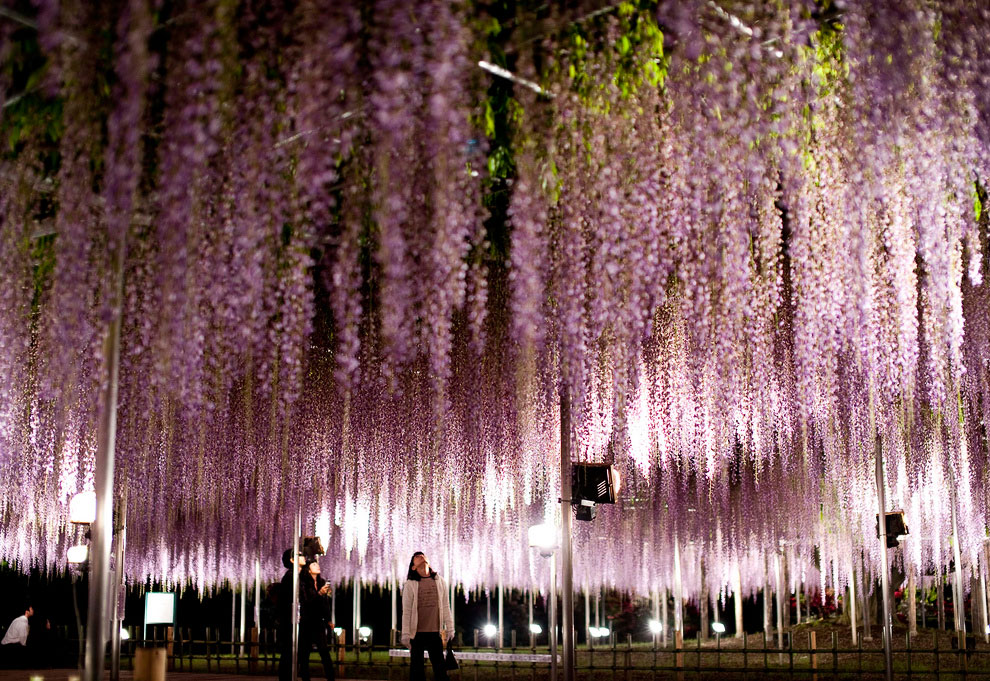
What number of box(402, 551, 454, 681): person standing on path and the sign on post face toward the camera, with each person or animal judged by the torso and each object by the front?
2

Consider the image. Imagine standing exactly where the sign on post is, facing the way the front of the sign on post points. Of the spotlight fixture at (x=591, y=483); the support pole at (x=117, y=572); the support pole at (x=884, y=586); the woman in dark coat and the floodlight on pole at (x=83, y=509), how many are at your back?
0

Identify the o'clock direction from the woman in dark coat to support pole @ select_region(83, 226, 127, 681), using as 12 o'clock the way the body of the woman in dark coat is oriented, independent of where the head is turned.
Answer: The support pole is roughly at 2 o'clock from the woman in dark coat.

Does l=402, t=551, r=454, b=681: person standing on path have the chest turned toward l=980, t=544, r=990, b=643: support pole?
no

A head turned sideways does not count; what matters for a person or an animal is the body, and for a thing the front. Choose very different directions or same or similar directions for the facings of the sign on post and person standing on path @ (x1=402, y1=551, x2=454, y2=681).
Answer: same or similar directions

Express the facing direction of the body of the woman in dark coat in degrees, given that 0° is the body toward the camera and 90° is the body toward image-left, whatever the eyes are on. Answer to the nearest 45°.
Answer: approximately 315°

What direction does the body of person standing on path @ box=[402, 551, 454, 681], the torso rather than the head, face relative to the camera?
toward the camera

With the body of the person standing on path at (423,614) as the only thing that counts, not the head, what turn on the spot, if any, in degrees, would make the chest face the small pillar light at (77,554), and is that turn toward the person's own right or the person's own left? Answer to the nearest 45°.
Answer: approximately 135° to the person's own right

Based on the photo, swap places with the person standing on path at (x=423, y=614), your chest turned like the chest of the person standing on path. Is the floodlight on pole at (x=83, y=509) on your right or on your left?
on your right

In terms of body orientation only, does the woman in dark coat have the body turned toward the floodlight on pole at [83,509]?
no
